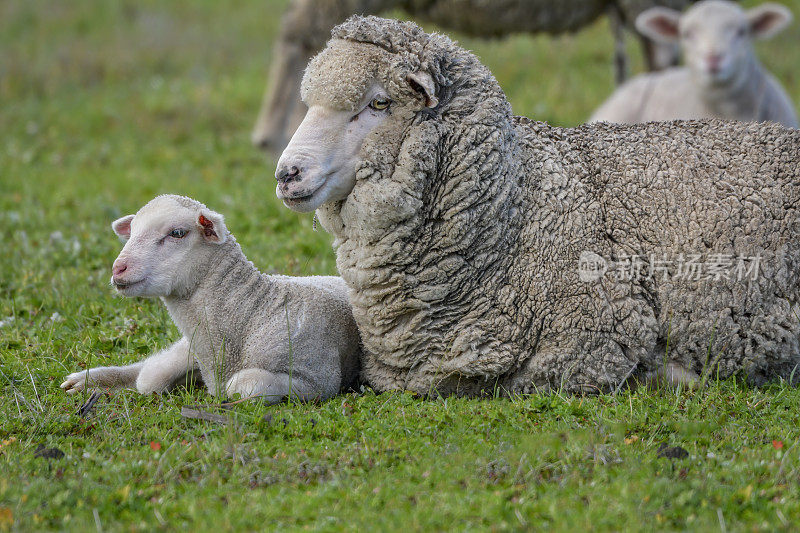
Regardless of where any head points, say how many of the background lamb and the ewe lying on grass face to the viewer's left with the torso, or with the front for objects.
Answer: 1

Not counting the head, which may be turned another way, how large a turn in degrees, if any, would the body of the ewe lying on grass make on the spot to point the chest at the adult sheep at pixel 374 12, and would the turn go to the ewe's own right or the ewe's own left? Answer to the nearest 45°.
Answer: approximately 90° to the ewe's own right

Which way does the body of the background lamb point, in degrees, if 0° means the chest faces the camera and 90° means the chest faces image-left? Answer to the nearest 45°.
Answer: approximately 315°

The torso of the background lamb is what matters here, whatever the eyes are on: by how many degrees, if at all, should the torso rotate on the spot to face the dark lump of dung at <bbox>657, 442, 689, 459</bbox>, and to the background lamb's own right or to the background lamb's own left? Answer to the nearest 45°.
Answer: approximately 45° to the background lamb's own right

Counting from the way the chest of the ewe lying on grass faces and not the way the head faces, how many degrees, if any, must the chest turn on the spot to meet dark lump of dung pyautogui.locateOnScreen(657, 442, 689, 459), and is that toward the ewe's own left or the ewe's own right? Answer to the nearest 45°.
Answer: approximately 135° to the ewe's own left

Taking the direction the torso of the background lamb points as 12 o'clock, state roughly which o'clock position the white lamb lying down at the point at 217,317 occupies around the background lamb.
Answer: The white lamb lying down is roughly at 2 o'clock from the background lamb.

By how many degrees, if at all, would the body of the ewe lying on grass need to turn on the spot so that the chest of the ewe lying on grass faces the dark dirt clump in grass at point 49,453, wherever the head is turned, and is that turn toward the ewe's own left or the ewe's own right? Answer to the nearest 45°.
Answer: approximately 45° to the ewe's own left

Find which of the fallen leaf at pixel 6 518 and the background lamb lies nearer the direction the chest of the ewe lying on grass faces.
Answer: the fallen leaf

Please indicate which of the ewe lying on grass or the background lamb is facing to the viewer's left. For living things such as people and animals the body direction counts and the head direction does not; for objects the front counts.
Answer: the ewe lying on grass

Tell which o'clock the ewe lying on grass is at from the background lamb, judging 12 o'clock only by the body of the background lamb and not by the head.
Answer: The ewe lying on grass is roughly at 2 o'clock from the background lamb.

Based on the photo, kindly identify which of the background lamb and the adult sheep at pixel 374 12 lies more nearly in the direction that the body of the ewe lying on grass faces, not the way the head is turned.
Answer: the adult sheep

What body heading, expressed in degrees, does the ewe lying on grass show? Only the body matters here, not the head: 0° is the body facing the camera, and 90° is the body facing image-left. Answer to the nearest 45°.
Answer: approximately 90°

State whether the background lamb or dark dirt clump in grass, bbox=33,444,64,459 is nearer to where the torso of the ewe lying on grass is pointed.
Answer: the dark dirt clump in grass
